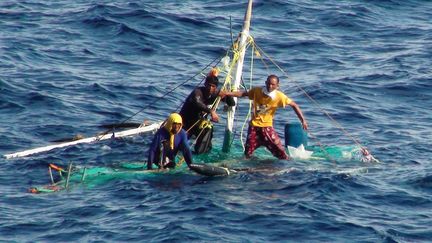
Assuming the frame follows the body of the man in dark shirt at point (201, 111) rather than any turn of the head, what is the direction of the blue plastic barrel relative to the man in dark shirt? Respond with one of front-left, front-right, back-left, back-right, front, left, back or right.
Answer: front-left

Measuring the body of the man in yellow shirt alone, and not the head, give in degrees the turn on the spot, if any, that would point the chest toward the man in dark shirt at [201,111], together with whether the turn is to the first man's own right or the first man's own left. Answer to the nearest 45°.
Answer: approximately 90° to the first man's own right

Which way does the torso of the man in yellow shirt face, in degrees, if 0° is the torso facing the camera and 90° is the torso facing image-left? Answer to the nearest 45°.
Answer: approximately 0°

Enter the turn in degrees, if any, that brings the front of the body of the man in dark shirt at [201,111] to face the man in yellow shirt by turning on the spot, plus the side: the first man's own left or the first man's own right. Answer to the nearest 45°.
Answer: approximately 45° to the first man's own left

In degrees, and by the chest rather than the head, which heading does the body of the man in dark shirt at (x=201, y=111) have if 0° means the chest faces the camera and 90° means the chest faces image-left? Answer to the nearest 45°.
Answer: approximately 315°
